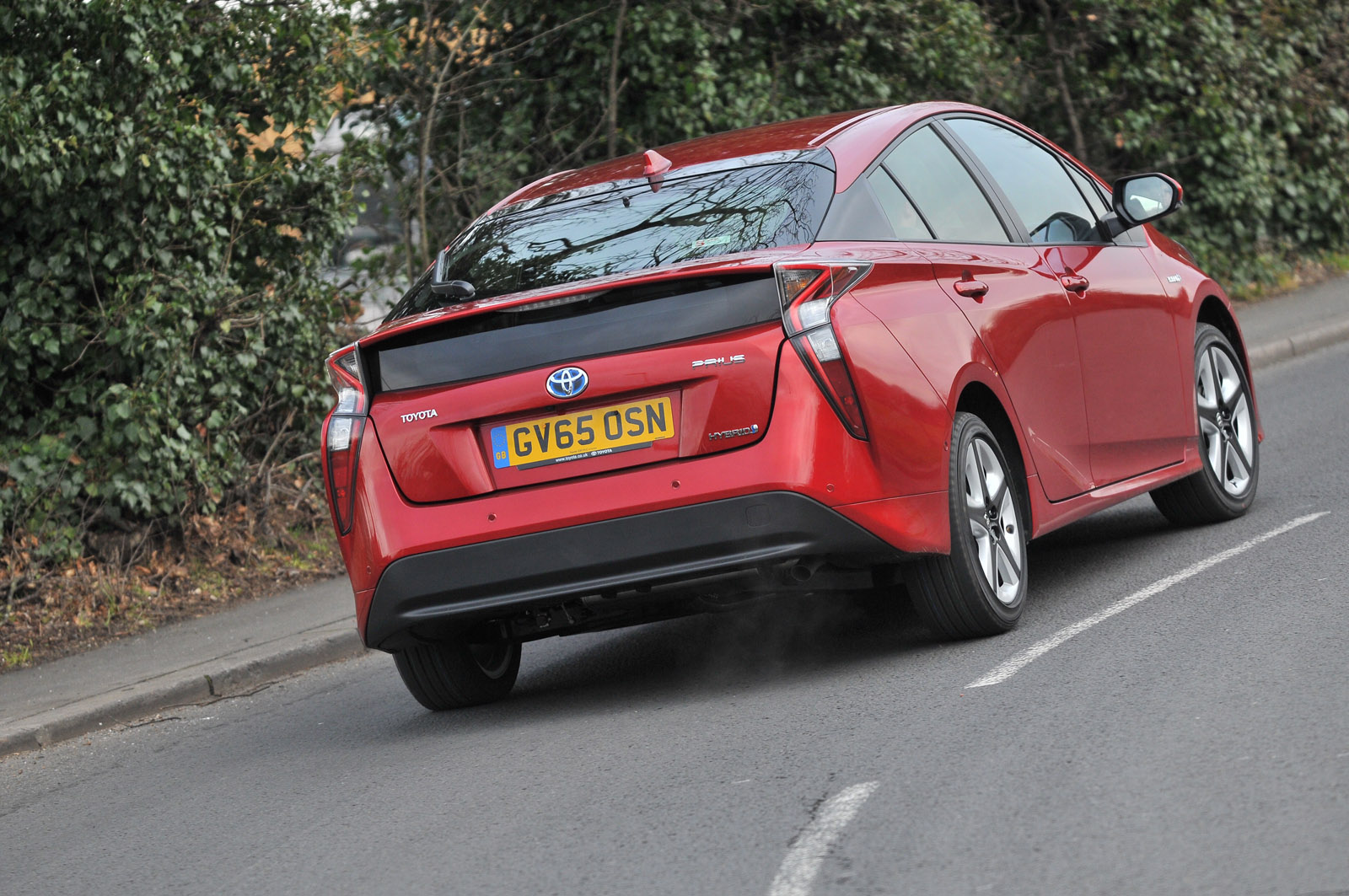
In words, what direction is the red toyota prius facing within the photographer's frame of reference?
facing away from the viewer and to the right of the viewer
